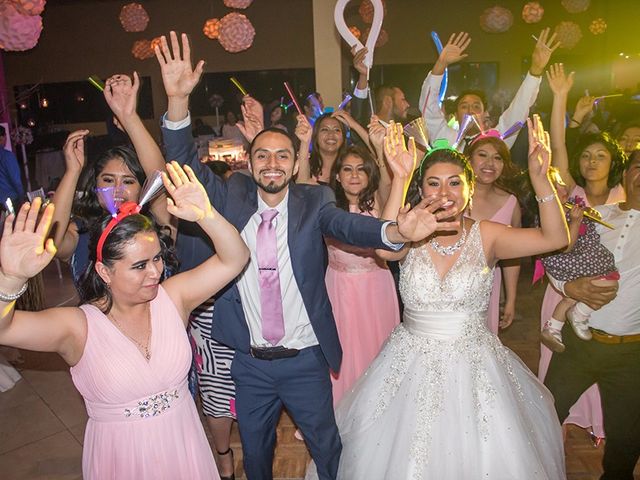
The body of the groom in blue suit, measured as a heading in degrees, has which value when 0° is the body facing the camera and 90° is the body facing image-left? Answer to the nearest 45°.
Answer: approximately 0°

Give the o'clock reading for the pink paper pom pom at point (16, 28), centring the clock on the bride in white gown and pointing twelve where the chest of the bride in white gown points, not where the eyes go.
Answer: The pink paper pom pom is roughly at 4 o'clock from the bride in white gown.

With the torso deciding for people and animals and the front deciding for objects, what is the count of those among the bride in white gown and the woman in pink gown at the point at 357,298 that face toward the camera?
2

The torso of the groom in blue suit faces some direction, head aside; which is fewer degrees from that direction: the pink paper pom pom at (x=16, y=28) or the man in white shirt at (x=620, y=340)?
the man in white shirt

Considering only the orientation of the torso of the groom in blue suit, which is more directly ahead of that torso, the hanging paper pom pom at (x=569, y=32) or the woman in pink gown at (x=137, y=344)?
the woman in pink gown

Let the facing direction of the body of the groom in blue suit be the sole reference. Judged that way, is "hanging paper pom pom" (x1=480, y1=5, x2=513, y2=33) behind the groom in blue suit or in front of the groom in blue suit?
behind

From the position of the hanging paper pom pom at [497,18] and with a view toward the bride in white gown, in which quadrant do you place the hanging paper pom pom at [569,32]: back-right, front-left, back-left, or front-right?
back-left
